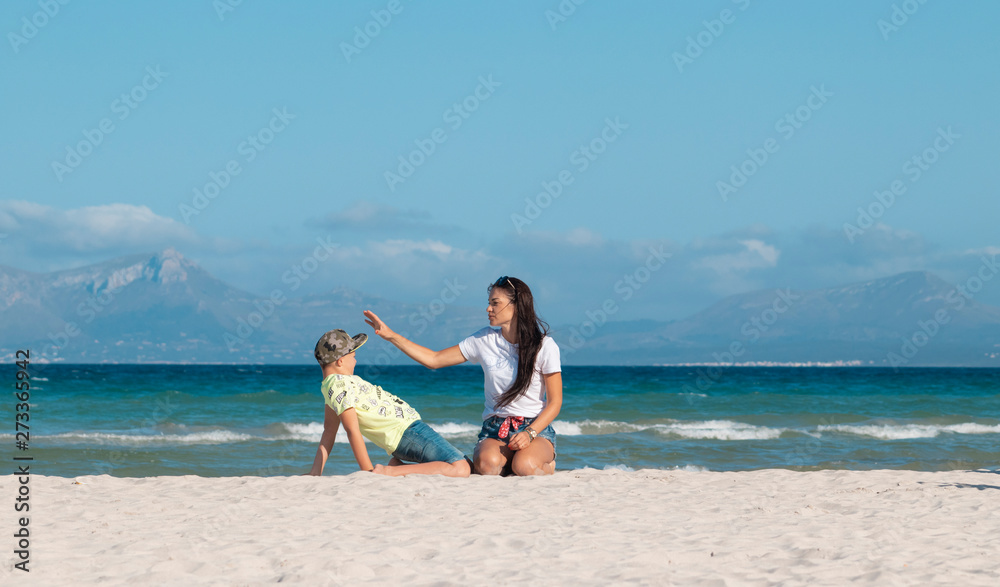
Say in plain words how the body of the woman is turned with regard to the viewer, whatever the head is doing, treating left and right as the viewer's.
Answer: facing the viewer and to the left of the viewer

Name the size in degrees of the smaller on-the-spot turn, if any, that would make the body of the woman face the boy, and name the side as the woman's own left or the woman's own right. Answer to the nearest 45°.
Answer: approximately 45° to the woman's own right

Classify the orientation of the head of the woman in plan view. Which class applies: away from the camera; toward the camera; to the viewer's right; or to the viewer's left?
to the viewer's left
